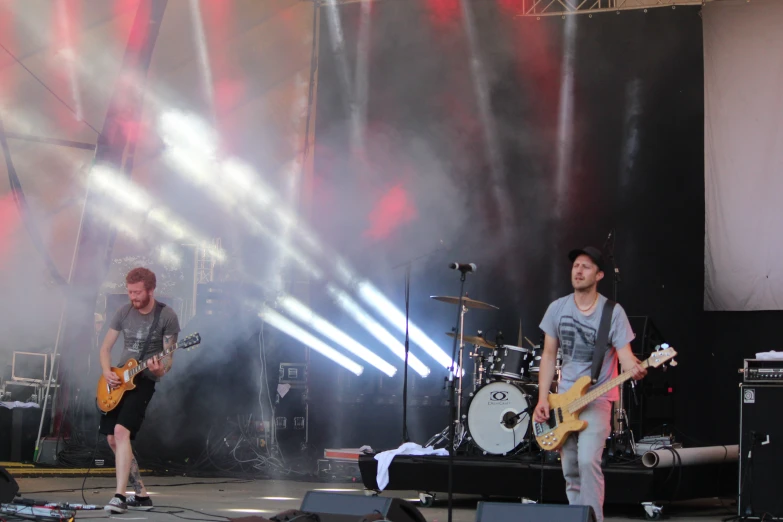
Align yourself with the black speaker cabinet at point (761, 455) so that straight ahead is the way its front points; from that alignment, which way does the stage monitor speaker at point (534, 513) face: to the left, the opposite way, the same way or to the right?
the opposite way

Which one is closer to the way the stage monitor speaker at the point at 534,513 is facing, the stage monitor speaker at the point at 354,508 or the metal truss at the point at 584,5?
the metal truss

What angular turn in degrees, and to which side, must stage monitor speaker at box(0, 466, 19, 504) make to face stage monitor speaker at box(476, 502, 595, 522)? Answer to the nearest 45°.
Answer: approximately 45° to its right

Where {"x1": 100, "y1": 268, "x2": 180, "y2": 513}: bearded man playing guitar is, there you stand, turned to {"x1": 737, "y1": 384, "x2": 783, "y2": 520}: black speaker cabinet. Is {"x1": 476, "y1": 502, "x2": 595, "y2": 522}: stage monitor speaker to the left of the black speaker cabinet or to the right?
right

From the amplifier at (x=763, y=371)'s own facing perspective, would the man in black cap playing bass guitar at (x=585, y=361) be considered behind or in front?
in front

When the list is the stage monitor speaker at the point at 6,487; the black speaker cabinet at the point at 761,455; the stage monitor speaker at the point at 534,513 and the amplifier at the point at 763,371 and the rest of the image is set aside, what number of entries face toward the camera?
2

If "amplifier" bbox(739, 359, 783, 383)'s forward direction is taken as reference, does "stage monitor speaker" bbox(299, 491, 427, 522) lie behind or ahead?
ahead

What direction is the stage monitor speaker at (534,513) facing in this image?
away from the camera
